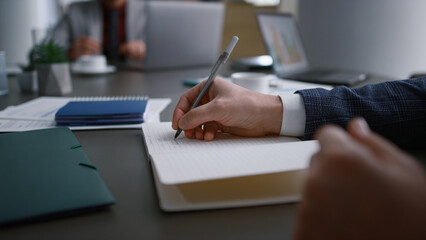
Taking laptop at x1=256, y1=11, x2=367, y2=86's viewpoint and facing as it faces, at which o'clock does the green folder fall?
The green folder is roughly at 2 o'clock from the laptop.

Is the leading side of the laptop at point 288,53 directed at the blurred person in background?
no

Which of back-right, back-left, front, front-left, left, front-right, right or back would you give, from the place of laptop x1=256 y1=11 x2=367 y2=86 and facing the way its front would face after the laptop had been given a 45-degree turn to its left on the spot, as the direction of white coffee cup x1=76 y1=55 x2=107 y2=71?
back

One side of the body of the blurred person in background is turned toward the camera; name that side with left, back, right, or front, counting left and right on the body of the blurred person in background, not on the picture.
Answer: front

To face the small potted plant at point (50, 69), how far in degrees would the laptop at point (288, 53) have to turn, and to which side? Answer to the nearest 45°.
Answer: approximately 90° to its right

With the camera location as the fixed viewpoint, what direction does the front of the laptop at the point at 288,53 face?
facing the viewer and to the right of the viewer

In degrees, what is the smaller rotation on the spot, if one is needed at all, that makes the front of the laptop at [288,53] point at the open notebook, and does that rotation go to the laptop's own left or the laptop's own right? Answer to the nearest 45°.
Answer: approximately 45° to the laptop's own right

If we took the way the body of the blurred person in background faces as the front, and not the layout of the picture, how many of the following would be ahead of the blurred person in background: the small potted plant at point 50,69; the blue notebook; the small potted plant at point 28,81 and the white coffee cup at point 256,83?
4

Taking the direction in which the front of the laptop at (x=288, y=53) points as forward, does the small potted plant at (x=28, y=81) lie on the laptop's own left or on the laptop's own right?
on the laptop's own right

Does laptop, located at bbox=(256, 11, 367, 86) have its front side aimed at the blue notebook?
no

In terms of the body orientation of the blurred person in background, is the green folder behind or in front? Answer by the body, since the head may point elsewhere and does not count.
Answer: in front

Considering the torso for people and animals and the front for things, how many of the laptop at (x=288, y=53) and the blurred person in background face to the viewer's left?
0

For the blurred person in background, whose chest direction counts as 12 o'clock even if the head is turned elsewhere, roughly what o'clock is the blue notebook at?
The blue notebook is roughly at 12 o'clock from the blurred person in background.

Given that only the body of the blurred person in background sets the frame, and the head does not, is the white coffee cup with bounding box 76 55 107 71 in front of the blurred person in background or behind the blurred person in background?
in front
